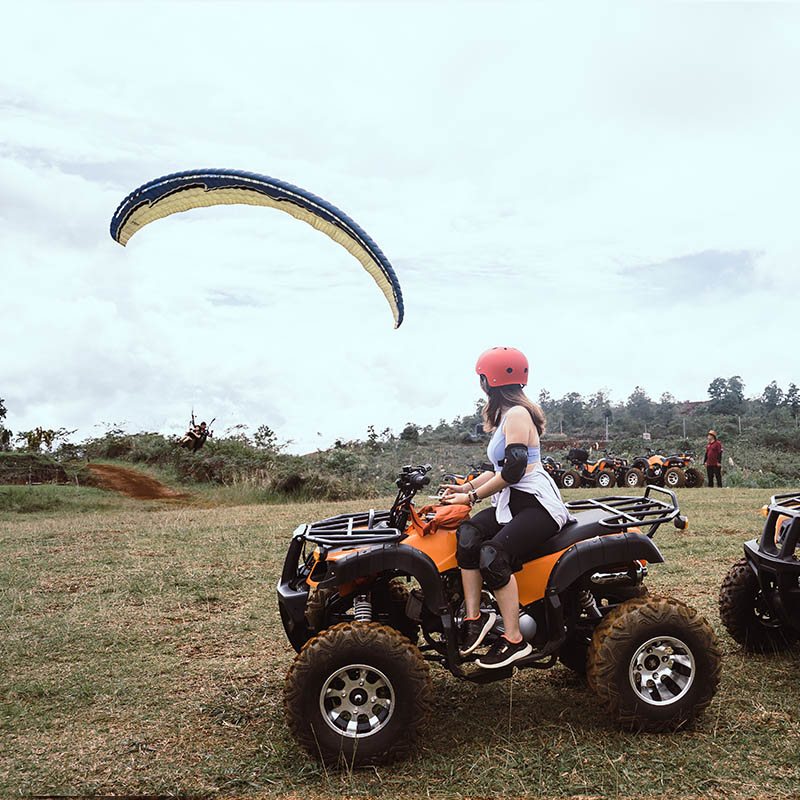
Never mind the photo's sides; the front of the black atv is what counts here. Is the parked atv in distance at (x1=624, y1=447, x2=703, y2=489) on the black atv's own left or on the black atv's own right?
on the black atv's own right

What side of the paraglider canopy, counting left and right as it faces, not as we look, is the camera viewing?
front

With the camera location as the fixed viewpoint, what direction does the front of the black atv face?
facing the viewer and to the left of the viewer

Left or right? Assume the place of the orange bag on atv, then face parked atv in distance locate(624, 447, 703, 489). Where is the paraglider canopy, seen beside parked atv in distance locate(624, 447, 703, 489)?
left

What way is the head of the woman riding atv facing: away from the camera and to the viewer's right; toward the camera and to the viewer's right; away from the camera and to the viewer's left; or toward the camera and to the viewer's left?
away from the camera and to the viewer's left

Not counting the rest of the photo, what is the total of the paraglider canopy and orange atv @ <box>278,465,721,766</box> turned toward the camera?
1

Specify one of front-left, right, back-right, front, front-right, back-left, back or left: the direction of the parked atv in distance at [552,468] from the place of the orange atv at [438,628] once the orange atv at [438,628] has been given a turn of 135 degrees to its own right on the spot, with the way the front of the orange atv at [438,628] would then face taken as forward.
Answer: front-left

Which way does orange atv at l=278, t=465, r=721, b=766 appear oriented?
to the viewer's left

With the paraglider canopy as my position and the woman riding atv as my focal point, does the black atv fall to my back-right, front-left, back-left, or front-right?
front-left

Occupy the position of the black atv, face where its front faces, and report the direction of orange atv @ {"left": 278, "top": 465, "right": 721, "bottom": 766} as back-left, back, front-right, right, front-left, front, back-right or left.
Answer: front

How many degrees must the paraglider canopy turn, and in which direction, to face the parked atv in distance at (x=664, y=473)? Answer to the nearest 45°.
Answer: approximately 135° to its left
